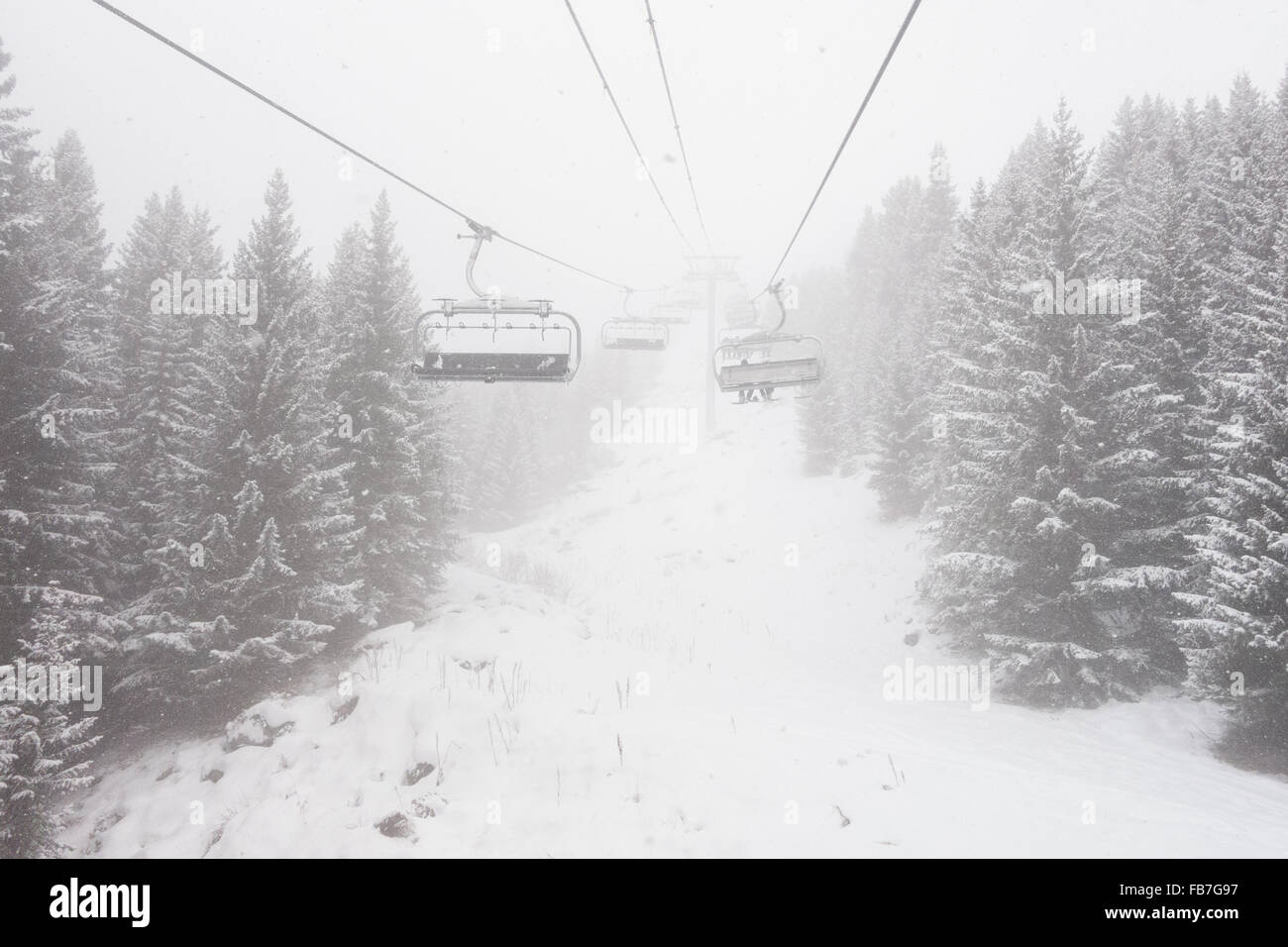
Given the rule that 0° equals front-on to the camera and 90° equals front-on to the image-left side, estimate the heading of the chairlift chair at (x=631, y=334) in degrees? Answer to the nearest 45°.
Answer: approximately 0°

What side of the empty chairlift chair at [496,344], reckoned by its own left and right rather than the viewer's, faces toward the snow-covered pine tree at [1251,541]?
left

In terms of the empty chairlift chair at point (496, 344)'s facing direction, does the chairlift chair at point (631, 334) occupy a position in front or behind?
behind

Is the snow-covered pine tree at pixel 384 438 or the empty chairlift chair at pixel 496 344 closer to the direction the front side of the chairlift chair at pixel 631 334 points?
the empty chairlift chair

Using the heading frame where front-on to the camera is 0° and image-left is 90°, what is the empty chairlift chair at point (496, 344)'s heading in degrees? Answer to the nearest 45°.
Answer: approximately 0°

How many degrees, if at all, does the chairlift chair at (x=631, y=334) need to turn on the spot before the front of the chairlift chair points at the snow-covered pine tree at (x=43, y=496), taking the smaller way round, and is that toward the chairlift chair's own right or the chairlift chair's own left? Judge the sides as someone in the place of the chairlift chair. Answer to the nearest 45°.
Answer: approximately 45° to the chairlift chair's own right

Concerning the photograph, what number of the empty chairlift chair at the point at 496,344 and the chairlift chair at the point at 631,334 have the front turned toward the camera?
2
